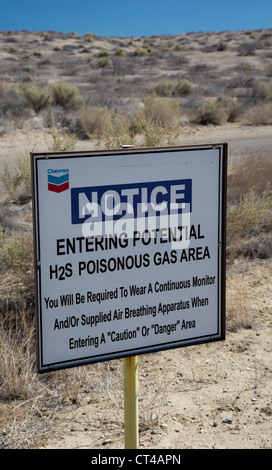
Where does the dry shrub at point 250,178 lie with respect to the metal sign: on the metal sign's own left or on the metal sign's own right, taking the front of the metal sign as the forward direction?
on the metal sign's own left

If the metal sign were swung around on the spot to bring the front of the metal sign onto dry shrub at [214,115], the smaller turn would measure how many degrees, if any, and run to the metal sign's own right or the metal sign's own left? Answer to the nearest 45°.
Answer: approximately 135° to the metal sign's own left

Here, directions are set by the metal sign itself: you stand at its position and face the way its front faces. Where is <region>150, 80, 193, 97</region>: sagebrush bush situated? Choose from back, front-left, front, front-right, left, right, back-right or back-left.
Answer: back-left

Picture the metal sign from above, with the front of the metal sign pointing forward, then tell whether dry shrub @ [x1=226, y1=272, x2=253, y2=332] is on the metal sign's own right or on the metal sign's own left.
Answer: on the metal sign's own left

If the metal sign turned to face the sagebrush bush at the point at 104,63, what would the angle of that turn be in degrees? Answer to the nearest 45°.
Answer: approximately 135° to its left

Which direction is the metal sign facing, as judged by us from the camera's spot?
facing the viewer and to the right of the viewer
